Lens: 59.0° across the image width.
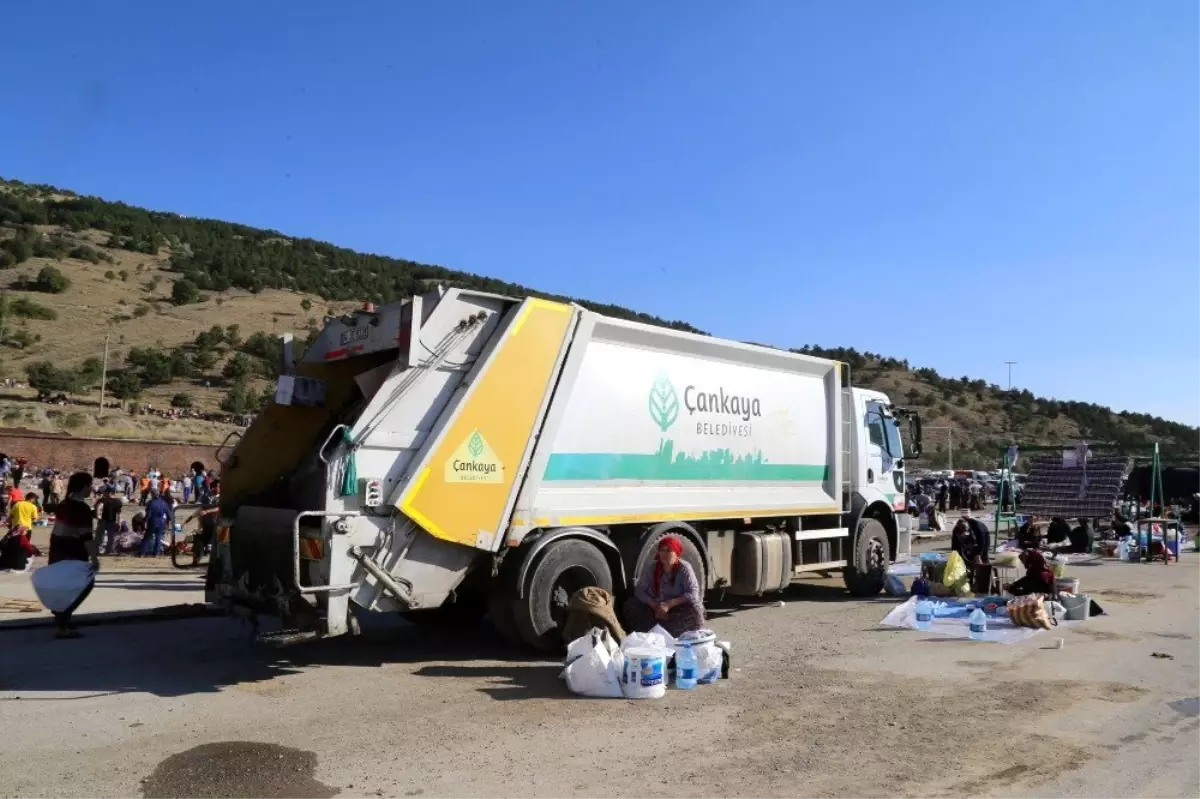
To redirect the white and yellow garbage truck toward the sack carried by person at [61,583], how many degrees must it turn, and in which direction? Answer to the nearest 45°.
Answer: approximately 135° to its left

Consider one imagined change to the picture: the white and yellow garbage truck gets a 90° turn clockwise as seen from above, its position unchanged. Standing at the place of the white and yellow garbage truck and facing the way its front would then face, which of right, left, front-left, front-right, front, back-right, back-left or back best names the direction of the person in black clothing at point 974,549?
left

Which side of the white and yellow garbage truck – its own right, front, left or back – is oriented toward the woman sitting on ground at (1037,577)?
front

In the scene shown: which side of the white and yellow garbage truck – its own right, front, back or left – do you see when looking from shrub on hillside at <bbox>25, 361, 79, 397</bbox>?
left

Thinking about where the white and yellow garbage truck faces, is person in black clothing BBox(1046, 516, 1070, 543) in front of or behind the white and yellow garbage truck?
in front

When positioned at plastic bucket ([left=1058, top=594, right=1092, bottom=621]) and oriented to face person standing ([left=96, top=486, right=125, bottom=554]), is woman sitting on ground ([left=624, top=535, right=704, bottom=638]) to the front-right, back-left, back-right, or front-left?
front-left

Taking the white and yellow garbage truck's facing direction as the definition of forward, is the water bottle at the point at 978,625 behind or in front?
in front

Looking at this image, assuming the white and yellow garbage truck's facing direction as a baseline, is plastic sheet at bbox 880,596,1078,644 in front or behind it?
in front

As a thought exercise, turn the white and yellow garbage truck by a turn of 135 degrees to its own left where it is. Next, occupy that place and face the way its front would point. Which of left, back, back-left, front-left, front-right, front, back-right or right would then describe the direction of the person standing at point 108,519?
front-right

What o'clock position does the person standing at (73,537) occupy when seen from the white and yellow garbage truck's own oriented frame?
The person standing is roughly at 8 o'clock from the white and yellow garbage truck.

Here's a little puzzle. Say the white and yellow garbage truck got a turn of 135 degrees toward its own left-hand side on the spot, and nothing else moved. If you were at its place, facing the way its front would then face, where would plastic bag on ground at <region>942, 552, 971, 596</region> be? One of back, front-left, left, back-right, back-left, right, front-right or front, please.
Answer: back-right

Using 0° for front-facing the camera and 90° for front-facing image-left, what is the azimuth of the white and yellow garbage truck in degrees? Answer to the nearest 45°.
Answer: approximately 225°

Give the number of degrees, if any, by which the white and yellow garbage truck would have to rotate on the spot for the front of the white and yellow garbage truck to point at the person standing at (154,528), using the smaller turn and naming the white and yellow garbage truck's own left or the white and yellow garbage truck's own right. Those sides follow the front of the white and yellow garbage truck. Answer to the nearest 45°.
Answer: approximately 90° to the white and yellow garbage truck's own left
